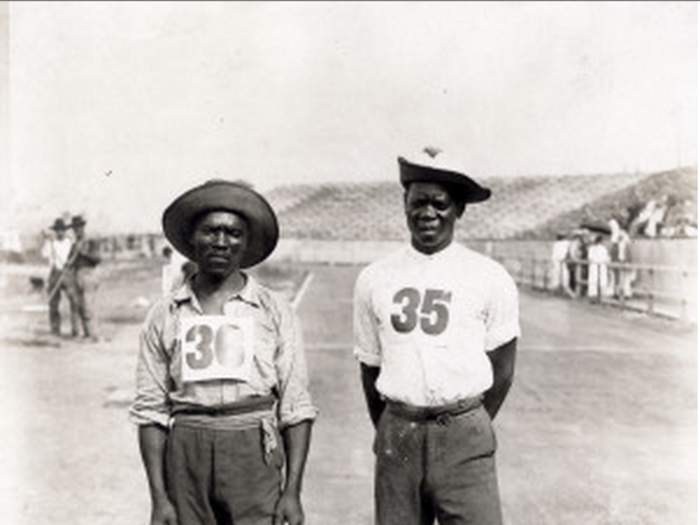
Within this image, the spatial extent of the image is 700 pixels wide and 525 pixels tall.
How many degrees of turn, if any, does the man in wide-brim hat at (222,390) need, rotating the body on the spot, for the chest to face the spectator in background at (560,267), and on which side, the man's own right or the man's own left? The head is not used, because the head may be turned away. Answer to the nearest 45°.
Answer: approximately 135° to the man's own left

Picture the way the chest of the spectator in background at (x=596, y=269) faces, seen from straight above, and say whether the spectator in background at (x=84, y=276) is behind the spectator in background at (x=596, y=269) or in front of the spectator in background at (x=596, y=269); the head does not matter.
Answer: in front

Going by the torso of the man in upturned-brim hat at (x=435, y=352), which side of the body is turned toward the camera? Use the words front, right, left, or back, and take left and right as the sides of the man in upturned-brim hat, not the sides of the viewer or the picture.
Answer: front

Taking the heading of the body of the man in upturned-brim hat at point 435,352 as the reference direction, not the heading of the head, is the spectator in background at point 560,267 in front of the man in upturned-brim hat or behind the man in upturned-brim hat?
behind

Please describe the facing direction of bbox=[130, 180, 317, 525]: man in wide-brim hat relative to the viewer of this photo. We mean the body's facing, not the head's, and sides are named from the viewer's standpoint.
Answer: facing the viewer

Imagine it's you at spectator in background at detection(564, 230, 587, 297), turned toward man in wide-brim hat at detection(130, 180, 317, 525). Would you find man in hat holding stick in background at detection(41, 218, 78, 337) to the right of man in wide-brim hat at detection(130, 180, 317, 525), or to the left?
right

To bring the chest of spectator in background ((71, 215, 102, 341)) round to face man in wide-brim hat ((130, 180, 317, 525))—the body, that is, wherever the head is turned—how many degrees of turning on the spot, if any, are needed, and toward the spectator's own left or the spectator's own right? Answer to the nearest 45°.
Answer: approximately 45° to the spectator's own left

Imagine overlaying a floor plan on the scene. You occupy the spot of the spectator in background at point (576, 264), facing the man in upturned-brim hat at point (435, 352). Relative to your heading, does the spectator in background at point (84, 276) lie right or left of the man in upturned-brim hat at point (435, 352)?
right

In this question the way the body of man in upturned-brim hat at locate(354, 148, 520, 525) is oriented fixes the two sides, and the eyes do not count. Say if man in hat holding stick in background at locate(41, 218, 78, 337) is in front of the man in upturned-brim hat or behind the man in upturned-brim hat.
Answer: behind

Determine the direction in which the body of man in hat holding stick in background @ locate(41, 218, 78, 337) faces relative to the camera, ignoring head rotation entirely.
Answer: toward the camera
